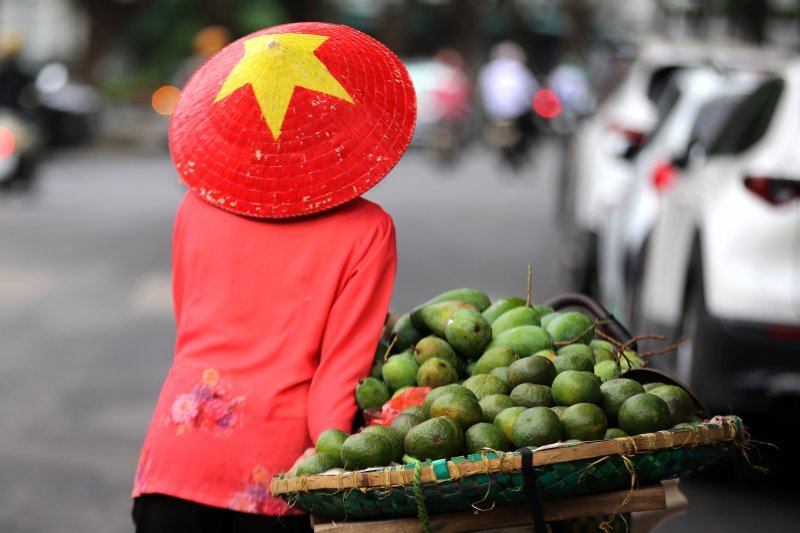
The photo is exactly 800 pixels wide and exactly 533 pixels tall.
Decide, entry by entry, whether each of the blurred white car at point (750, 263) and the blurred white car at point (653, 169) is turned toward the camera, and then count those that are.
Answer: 0

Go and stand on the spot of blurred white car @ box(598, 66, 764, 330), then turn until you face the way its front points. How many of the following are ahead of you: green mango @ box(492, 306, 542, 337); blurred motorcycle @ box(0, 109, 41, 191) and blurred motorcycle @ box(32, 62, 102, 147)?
2

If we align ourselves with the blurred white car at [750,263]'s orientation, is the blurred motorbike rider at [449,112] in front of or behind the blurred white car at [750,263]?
in front

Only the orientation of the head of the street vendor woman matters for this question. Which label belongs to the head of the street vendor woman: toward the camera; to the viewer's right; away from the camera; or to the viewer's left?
away from the camera

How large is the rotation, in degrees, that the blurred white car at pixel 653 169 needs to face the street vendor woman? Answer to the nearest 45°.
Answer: approximately 135° to its left

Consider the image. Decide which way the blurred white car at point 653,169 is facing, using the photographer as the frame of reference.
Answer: facing away from the viewer and to the left of the viewer

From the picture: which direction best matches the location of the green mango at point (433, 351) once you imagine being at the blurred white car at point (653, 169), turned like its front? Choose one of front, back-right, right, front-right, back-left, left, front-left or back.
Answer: back-left

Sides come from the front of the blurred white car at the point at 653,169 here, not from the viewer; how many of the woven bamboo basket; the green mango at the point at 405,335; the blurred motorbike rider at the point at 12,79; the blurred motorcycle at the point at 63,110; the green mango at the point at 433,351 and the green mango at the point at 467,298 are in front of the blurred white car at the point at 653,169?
2

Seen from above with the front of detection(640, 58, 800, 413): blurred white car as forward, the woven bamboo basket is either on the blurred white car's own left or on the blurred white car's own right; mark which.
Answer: on the blurred white car's own left

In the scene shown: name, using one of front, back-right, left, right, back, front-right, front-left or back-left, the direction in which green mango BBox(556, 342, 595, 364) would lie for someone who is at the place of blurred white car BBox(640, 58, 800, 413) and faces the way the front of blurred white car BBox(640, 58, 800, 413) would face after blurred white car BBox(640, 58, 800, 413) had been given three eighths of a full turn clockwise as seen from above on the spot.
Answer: right

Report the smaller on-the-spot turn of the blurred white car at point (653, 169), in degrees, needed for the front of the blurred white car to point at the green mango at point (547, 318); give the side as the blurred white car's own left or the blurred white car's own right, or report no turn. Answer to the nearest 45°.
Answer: approximately 135° to the blurred white car's own left

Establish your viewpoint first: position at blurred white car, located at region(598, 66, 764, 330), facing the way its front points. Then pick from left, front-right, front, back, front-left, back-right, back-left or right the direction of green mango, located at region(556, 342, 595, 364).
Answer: back-left

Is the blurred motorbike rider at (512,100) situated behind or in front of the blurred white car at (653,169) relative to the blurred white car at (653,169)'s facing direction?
in front

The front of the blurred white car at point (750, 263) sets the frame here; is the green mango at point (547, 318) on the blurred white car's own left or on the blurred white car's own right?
on the blurred white car's own left

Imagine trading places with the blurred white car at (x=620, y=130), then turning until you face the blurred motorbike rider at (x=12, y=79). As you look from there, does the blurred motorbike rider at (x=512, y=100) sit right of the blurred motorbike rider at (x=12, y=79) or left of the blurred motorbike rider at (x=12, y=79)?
right

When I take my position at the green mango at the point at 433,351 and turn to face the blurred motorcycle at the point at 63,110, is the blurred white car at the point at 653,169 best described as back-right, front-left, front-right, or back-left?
front-right

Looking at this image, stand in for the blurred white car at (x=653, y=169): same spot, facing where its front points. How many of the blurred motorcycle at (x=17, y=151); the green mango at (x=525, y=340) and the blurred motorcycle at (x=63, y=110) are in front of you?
2
